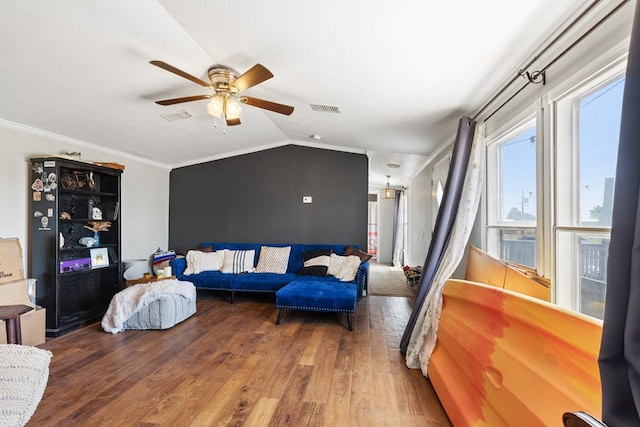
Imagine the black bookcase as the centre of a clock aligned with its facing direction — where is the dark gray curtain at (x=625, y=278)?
The dark gray curtain is roughly at 1 o'clock from the black bookcase.

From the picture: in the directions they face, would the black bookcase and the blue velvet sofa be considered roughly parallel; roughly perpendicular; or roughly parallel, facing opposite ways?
roughly perpendicular

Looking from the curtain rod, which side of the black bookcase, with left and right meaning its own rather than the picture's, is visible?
front

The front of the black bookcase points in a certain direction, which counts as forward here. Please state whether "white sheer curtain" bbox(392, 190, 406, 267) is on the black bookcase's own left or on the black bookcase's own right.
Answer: on the black bookcase's own left

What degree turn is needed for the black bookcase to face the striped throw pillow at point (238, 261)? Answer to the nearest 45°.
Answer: approximately 45° to its left

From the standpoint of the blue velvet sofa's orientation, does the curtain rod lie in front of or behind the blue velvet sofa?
in front

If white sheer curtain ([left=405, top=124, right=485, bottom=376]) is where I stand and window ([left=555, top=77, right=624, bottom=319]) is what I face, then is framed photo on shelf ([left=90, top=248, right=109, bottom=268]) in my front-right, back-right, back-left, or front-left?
back-right

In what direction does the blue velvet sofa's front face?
toward the camera

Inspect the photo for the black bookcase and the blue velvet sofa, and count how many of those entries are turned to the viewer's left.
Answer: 0

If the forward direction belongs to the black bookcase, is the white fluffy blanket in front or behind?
in front

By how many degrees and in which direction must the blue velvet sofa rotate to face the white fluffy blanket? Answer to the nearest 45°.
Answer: approximately 45° to its right

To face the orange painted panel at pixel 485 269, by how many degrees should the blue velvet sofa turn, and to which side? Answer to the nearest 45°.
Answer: approximately 45° to its left

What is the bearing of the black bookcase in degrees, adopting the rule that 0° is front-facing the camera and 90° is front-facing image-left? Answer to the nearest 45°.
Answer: approximately 315°
